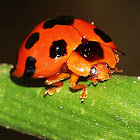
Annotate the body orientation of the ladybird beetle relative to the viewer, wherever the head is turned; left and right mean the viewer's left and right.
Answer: facing the viewer and to the right of the viewer
